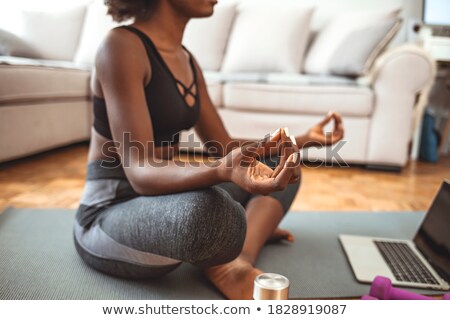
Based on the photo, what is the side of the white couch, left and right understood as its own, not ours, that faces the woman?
front

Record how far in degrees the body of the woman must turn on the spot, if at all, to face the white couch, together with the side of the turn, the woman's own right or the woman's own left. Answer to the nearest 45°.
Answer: approximately 135° to the woman's own left

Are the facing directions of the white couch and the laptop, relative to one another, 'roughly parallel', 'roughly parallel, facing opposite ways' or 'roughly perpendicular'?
roughly perpendicular

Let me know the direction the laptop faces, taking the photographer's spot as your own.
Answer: facing to the left of the viewer

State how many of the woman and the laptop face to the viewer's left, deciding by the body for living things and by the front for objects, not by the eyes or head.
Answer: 1

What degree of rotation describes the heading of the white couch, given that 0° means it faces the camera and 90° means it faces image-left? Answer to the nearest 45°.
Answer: approximately 0°

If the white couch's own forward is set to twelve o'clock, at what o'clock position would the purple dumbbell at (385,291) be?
The purple dumbbell is roughly at 12 o'clock from the white couch.

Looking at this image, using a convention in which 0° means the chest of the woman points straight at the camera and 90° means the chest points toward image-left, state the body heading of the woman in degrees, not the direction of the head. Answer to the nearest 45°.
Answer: approximately 315°

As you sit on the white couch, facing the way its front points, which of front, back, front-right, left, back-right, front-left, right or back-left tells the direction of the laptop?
front

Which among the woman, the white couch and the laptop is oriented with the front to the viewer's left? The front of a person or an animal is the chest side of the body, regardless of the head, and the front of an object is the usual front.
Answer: the laptop

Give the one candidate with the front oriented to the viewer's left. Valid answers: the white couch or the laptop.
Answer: the laptop
